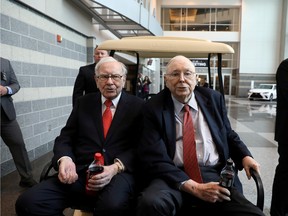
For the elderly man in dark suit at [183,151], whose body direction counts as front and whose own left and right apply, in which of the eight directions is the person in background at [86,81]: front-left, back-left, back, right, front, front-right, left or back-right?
back-right

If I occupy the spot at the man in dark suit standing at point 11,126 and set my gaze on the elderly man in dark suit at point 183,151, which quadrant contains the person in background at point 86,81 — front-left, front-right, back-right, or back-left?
front-left

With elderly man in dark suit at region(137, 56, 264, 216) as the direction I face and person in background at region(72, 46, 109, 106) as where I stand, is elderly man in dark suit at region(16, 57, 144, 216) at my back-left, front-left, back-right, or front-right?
front-right

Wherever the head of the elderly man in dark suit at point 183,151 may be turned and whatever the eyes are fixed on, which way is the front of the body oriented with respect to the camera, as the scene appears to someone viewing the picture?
toward the camera

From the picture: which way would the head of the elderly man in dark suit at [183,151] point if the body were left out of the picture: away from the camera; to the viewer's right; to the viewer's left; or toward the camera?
toward the camera

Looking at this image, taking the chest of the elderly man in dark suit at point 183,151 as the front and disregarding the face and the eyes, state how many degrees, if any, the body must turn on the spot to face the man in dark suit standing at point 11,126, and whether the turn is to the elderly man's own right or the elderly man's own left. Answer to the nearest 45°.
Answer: approximately 135° to the elderly man's own right

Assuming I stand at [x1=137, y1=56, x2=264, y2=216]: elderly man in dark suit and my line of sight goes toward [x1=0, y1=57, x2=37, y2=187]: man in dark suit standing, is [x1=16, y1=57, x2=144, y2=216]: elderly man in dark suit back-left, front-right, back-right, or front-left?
front-left

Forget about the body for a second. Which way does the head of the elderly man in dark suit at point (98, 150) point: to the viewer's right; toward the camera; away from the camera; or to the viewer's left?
toward the camera

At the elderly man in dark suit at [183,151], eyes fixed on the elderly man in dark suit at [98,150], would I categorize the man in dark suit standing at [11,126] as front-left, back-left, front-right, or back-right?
front-right

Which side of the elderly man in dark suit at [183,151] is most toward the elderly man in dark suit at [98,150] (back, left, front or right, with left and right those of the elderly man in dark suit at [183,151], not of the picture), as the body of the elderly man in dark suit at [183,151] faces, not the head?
right

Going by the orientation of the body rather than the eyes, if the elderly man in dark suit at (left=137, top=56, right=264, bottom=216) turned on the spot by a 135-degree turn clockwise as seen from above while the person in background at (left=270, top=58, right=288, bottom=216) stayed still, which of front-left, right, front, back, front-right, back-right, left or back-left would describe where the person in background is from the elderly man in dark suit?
right
